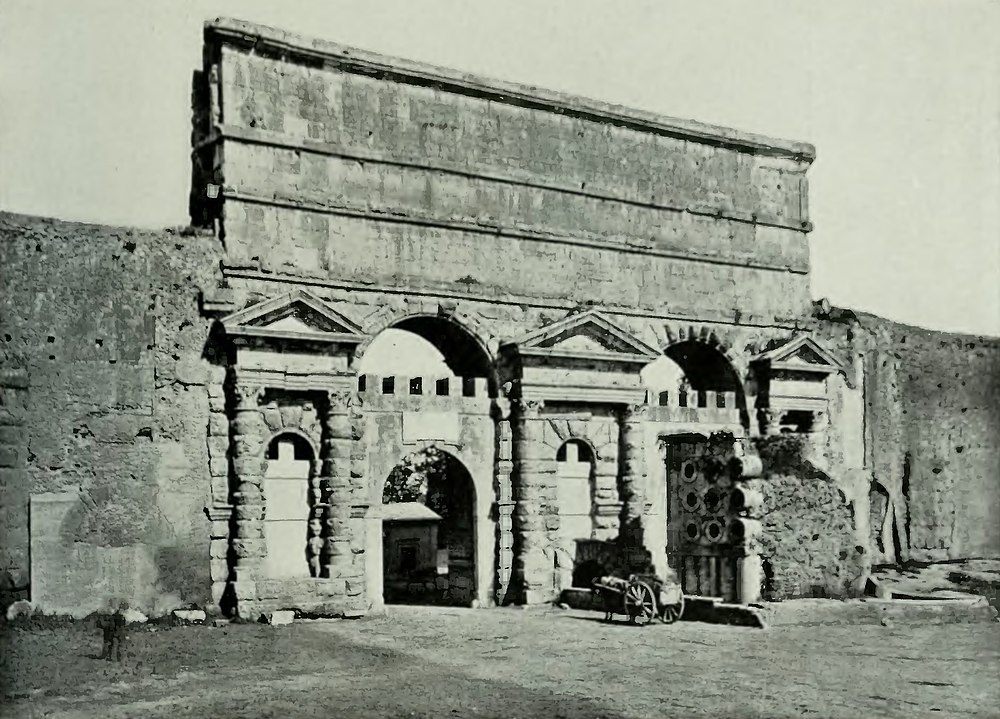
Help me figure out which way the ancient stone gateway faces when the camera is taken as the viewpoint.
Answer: facing the viewer and to the right of the viewer

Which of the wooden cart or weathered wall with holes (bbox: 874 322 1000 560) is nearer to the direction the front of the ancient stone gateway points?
the wooden cart

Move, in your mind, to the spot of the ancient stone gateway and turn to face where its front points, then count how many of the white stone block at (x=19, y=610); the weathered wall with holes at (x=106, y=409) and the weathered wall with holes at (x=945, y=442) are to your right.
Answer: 2

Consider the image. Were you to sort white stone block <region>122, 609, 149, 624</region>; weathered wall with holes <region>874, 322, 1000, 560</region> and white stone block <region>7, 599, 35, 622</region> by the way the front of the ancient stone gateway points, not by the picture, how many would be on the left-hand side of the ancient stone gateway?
1

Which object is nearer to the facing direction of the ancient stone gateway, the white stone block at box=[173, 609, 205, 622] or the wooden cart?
the wooden cart

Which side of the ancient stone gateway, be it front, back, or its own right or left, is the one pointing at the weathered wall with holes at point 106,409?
right

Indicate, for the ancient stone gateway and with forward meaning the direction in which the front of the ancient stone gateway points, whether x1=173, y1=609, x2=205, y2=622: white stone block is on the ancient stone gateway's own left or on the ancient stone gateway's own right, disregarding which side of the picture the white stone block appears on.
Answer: on the ancient stone gateway's own right

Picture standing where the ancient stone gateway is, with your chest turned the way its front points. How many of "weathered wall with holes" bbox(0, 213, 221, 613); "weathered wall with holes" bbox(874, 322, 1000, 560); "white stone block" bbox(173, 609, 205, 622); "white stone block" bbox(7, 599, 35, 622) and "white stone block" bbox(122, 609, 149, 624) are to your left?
1

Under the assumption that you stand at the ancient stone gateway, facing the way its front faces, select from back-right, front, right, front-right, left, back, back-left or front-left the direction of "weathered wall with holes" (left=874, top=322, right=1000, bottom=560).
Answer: left

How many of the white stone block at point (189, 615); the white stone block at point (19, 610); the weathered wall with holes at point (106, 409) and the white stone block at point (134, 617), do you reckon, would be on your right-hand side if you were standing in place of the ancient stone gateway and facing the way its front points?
4

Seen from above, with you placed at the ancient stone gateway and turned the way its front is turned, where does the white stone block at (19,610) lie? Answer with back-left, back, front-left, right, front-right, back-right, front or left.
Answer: right

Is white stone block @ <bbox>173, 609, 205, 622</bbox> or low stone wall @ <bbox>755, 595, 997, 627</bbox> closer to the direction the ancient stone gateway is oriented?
the low stone wall

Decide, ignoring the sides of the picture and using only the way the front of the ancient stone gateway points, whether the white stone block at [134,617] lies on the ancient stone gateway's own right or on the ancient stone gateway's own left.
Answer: on the ancient stone gateway's own right

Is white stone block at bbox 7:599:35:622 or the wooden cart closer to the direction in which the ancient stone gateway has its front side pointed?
the wooden cart
